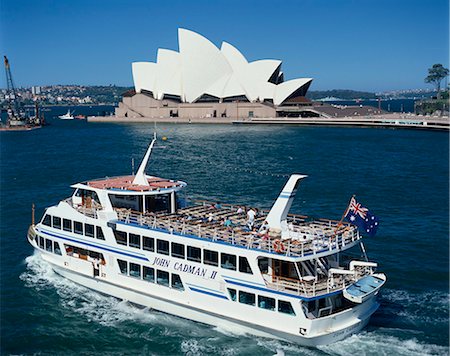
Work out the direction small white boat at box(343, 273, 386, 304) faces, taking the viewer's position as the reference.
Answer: facing away from the viewer and to the right of the viewer

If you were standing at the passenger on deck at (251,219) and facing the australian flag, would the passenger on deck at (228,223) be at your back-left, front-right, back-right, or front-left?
back-right

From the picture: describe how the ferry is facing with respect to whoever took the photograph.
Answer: facing away from the viewer and to the left of the viewer

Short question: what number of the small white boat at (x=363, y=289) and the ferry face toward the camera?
0

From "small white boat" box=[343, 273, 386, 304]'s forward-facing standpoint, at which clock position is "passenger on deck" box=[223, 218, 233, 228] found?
The passenger on deck is roughly at 8 o'clock from the small white boat.
